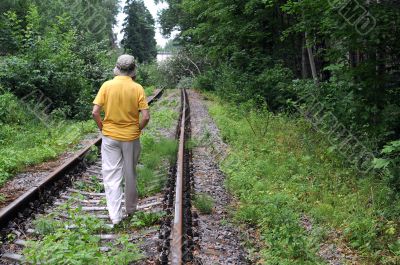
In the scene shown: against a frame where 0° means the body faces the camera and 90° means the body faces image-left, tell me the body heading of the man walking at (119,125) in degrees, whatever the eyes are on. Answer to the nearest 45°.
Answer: approximately 180°
